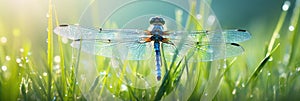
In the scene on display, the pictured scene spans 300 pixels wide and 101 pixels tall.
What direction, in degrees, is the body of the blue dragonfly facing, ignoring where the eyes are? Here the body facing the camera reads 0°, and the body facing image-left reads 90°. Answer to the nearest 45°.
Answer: approximately 180°
